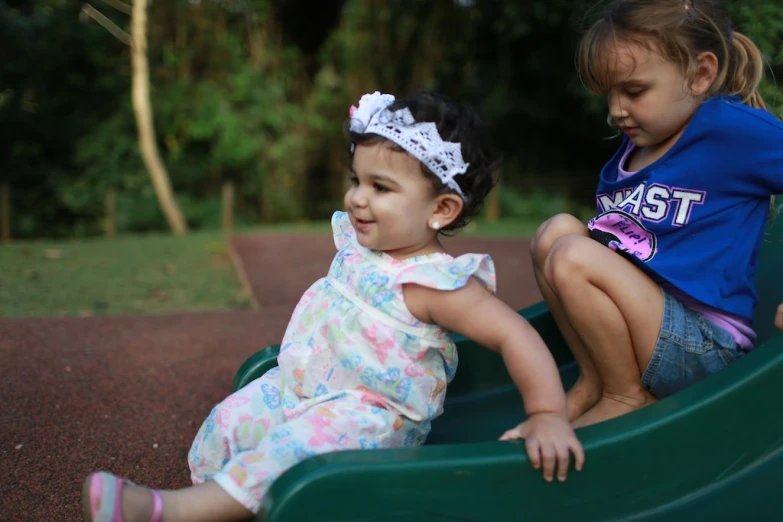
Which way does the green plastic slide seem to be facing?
to the viewer's left

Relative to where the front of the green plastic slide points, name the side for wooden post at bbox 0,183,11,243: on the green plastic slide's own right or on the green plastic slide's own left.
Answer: on the green plastic slide's own right
